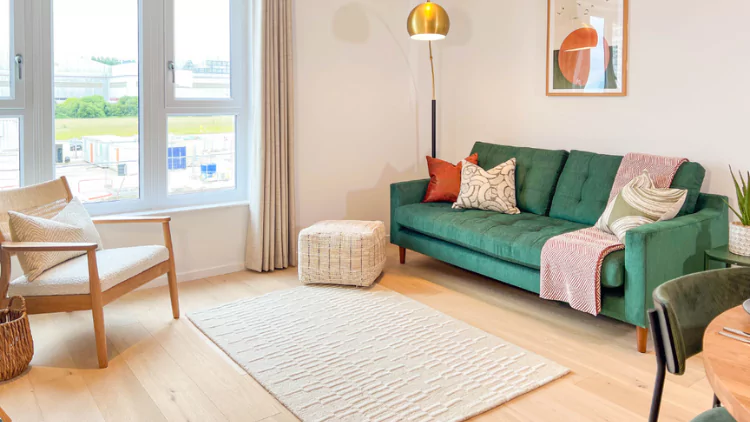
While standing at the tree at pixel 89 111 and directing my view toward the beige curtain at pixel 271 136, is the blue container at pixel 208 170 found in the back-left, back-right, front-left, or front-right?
front-left

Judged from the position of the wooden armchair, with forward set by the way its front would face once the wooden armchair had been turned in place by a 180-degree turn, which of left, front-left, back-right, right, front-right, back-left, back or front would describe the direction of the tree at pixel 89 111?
front-right

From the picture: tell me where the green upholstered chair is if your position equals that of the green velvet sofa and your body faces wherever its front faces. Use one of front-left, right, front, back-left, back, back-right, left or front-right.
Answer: front-left

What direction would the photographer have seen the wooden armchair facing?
facing the viewer and to the right of the viewer

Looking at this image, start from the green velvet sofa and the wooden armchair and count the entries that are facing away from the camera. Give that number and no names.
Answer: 0

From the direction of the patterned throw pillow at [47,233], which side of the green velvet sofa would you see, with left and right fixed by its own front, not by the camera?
front
